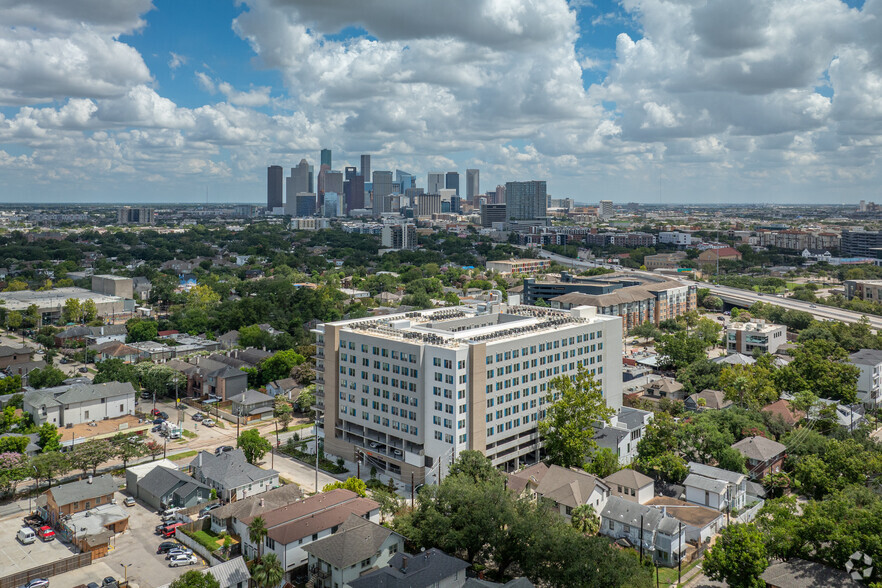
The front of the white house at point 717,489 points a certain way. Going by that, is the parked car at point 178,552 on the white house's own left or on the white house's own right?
on the white house's own right

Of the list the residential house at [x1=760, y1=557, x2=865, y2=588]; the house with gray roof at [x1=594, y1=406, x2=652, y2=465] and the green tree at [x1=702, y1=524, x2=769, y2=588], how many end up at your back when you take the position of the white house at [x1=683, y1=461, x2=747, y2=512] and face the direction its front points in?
1

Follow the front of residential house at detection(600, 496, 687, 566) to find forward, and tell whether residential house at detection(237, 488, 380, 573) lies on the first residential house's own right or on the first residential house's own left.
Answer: on the first residential house's own right

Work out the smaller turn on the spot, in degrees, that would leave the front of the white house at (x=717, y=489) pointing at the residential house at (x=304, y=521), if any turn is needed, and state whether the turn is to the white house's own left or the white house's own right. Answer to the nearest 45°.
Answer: approximately 90° to the white house's own right

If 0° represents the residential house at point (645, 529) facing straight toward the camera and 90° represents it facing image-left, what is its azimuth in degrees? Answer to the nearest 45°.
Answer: approximately 315°

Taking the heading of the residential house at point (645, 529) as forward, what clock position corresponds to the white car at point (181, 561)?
The white car is roughly at 4 o'clock from the residential house.

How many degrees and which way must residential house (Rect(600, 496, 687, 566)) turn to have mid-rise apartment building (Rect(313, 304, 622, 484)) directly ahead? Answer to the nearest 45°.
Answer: approximately 180°

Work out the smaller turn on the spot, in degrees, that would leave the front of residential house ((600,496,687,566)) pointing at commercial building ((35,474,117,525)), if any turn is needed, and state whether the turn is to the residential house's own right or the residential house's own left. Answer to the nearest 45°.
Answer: approximately 135° to the residential house's own right

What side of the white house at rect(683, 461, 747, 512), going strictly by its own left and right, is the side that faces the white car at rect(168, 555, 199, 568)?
right

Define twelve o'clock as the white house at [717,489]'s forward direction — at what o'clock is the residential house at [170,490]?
The residential house is roughly at 4 o'clock from the white house.

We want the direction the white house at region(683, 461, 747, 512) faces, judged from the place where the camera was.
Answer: facing the viewer and to the right of the viewer

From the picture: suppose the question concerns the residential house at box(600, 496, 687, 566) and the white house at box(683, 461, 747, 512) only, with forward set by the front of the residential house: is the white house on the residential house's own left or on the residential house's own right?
on the residential house's own left

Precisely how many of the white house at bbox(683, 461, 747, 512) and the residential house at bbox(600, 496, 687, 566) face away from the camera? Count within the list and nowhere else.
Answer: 0

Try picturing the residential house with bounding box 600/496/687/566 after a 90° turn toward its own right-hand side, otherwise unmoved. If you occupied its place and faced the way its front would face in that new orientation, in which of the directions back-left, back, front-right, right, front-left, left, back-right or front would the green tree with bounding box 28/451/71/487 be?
front-right

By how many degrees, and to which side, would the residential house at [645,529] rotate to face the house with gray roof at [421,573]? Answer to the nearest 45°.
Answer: approximately 90° to its right

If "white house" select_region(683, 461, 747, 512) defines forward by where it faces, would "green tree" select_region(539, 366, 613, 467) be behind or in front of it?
behind
